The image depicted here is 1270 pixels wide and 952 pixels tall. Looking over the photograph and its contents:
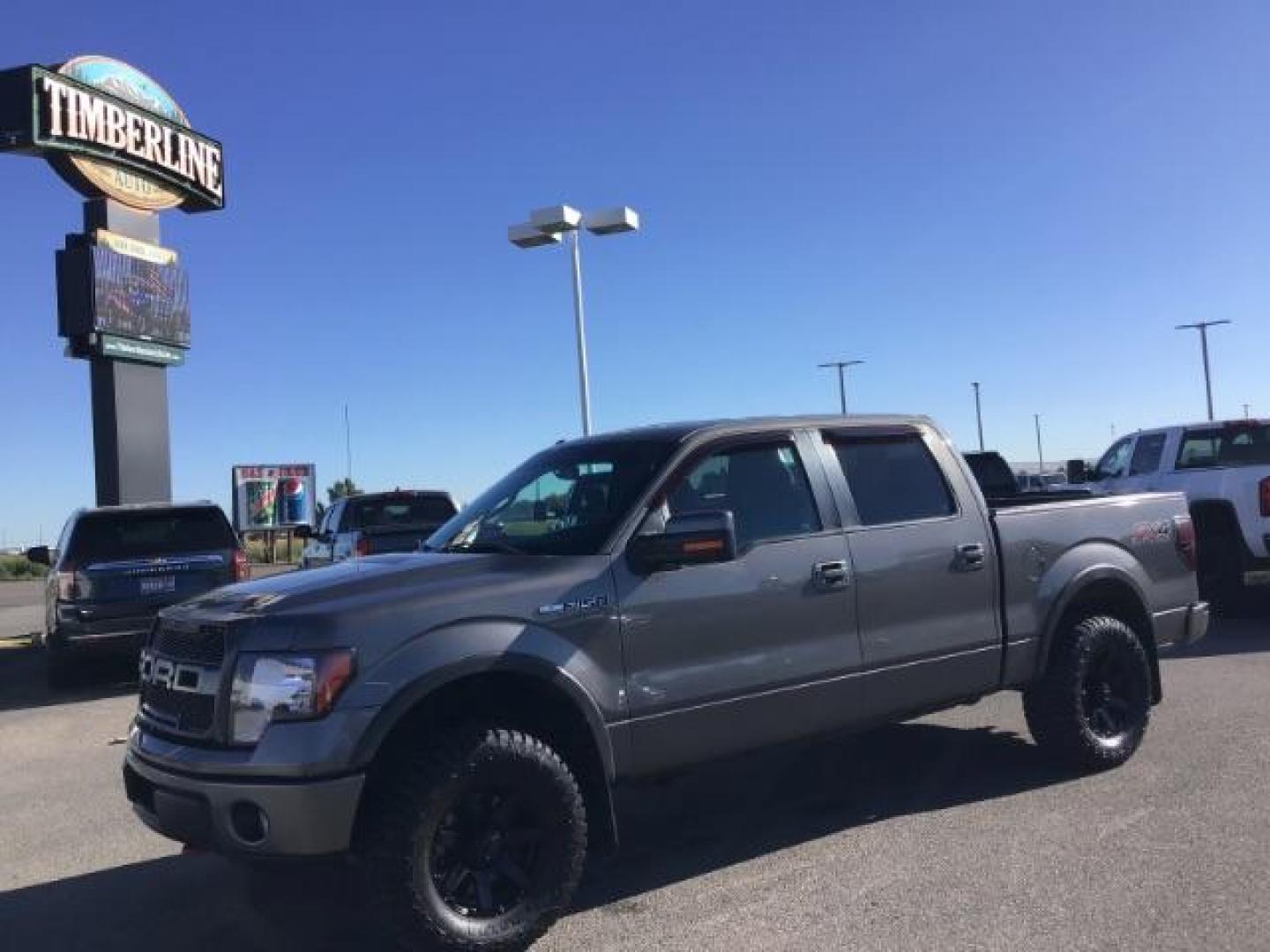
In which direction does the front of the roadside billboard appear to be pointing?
toward the camera

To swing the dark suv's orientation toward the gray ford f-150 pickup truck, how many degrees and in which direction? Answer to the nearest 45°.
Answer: approximately 180°

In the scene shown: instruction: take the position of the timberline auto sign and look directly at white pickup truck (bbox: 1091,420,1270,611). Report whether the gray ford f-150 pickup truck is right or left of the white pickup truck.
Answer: right

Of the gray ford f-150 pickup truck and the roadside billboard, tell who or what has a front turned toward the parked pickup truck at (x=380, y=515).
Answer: the roadside billboard

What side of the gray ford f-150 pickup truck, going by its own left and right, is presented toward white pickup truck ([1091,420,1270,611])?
back

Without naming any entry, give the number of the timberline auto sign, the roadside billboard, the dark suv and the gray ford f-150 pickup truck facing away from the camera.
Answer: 1

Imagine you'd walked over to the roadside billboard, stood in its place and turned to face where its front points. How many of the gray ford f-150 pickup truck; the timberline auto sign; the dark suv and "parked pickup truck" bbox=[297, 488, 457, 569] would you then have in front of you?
4

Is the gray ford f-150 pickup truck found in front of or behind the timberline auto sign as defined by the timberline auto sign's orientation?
in front

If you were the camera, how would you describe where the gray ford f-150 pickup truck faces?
facing the viewer and to the left of the viewer

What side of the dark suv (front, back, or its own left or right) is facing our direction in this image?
back

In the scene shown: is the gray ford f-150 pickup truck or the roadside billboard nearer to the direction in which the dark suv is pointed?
the roadside billboard

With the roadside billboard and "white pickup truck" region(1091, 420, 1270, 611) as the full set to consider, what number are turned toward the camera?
1

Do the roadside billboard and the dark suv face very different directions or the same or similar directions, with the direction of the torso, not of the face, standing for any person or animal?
very different directions

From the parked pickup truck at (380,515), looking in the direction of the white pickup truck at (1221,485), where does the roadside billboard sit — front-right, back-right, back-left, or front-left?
back-left

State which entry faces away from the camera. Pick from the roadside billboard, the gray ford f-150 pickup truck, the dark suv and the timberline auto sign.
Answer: the dark suv
